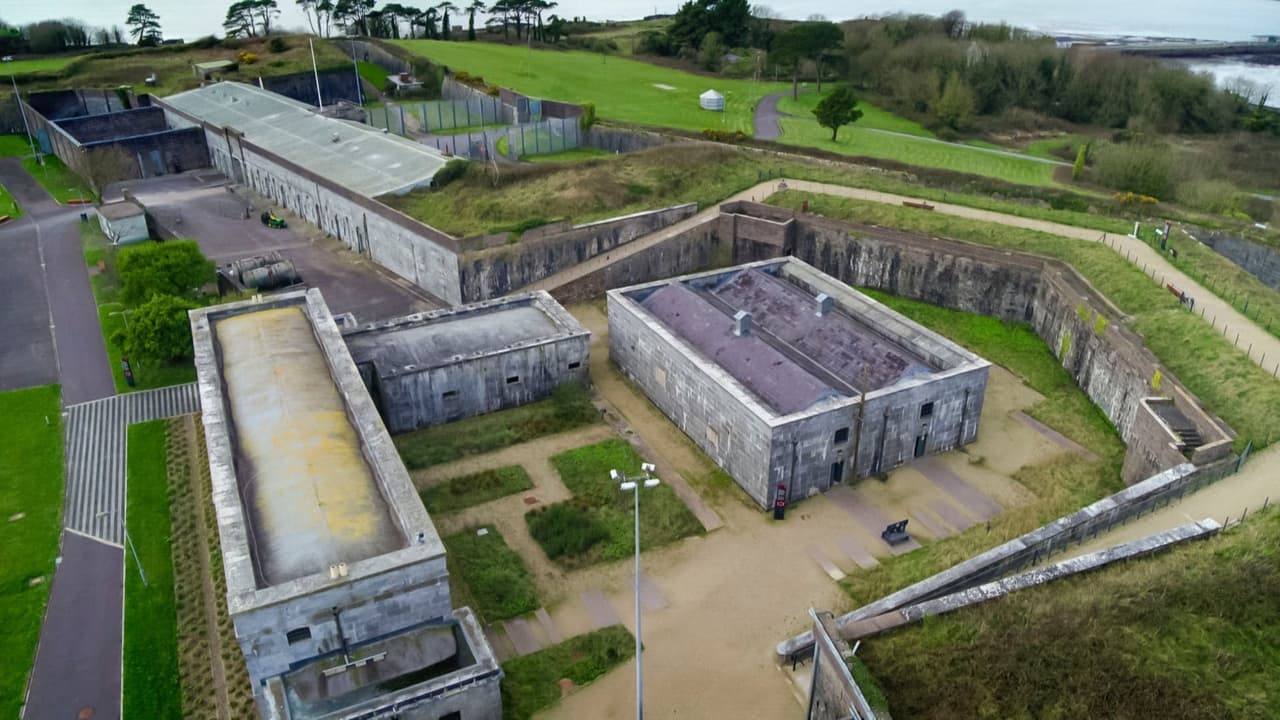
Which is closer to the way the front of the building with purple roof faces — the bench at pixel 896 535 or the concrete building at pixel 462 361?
the bench

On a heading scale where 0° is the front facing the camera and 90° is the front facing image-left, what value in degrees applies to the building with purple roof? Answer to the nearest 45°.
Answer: approximately 315°

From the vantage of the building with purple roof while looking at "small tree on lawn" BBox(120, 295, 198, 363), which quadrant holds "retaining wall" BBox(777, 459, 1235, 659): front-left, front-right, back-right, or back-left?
back-left

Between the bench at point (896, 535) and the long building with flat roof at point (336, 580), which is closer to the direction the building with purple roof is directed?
the bench

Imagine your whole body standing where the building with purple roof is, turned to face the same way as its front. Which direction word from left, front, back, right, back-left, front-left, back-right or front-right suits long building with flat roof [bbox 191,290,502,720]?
right

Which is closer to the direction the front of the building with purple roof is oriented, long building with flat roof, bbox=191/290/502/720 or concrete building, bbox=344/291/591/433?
the long building with flat roof

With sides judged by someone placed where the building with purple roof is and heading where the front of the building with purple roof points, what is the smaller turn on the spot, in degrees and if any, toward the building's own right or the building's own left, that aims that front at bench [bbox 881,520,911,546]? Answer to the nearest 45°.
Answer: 0° — it already faces it

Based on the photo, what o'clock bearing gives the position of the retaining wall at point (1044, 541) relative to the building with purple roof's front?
The retaining wall is roughly at 12 o'clock from the building with purple roof.

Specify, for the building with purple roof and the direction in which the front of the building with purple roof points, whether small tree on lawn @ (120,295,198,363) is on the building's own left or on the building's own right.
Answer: on the building's own right

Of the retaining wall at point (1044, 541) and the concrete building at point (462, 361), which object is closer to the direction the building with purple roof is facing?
the retaining wall

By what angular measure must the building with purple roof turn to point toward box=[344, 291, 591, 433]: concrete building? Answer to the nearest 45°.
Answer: approximately 135° to its right
